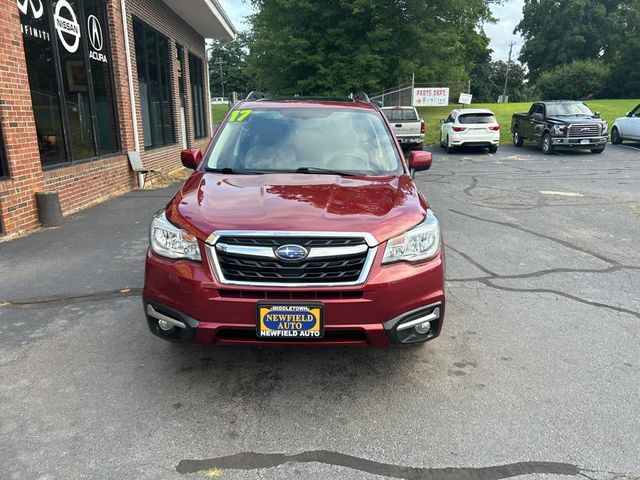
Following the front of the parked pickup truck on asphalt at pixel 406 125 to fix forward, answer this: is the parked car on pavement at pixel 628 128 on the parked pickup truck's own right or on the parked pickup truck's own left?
on the parked pickup truck's own right

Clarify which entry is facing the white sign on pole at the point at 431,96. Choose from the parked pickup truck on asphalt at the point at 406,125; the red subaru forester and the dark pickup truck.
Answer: the parked pickup truck on asphalt

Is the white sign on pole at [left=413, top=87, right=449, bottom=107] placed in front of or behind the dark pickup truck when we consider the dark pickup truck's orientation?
behind

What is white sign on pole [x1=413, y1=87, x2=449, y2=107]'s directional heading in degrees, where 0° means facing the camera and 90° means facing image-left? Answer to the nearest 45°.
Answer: approximately 0°

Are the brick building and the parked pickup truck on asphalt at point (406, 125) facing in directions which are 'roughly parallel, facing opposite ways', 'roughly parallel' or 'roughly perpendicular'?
roughly perpendicular

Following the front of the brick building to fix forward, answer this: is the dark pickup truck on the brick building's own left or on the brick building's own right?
on the brick building's own left

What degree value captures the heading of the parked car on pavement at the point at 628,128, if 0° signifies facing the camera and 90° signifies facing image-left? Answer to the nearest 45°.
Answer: approximately 90°

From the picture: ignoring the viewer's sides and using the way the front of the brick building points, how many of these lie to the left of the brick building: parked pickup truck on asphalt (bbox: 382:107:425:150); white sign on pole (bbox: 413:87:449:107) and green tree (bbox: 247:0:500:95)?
3

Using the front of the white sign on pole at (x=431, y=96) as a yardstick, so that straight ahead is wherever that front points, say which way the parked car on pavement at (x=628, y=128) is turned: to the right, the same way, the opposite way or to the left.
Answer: to the right

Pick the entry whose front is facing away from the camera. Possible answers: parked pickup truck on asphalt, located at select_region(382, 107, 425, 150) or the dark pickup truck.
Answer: the parked pickup truck on asphalt

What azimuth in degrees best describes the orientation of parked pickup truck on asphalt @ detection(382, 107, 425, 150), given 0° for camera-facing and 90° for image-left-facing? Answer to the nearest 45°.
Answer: approximately 180°
